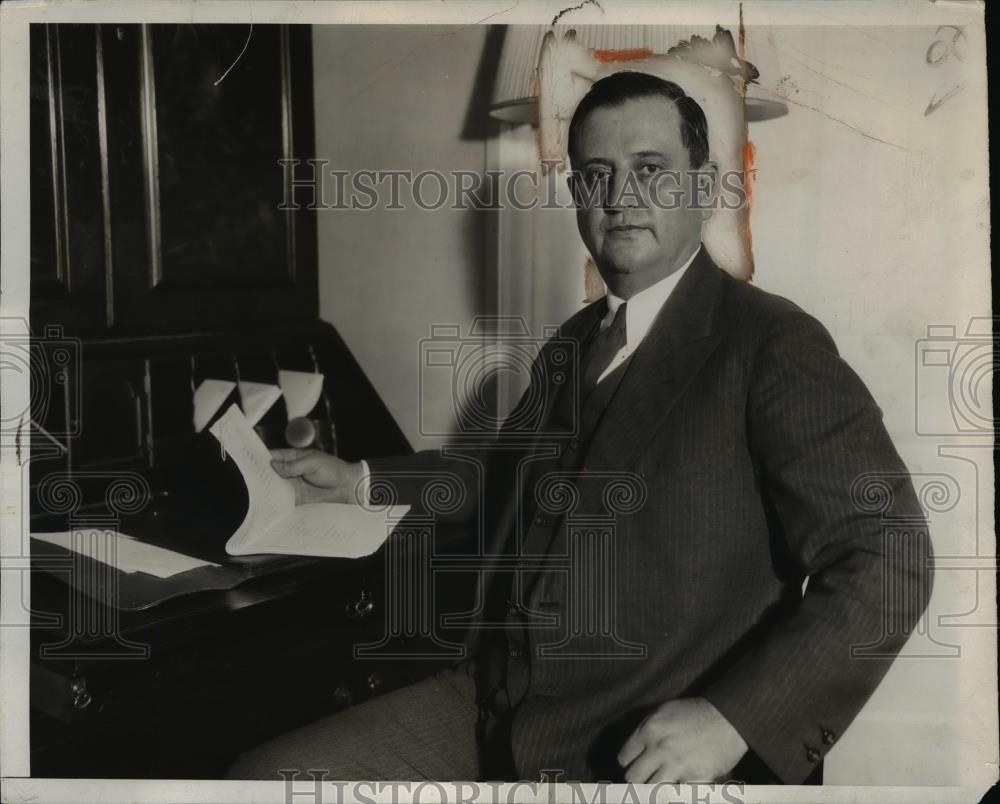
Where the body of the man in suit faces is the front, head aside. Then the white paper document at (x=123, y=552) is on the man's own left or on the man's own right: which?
on the man's own right

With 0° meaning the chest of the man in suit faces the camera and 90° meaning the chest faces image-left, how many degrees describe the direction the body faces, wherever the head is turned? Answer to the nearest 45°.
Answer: approximately 45°
